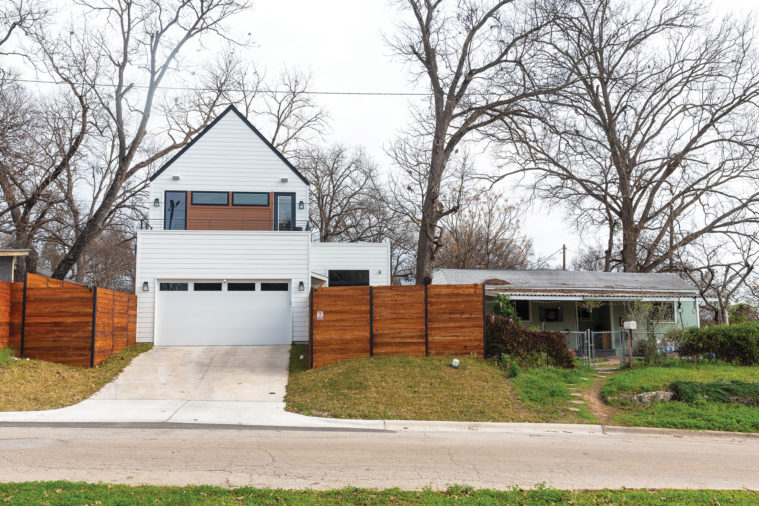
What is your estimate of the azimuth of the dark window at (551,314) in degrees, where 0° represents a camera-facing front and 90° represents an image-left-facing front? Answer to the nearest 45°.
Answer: approximately 0°

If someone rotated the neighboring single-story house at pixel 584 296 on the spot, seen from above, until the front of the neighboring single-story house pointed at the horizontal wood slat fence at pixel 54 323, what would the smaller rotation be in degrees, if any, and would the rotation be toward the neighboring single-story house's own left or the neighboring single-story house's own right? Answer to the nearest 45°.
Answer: approximately 45° to the neighboring single-story house's own right

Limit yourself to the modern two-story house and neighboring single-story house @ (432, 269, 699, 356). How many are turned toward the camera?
2

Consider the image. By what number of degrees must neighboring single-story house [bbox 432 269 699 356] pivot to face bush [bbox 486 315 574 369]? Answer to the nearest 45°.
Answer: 0° — it already faces it

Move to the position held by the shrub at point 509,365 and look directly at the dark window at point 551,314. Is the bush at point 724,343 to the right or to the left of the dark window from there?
right

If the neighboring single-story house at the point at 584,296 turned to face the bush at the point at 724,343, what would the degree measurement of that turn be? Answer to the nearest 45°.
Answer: approximately 45° to its left

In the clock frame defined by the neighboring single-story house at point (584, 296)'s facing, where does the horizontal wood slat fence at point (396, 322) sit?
The horizontal wood slat fence is roughly at 1 o'clock from the neighboring single-story house.
